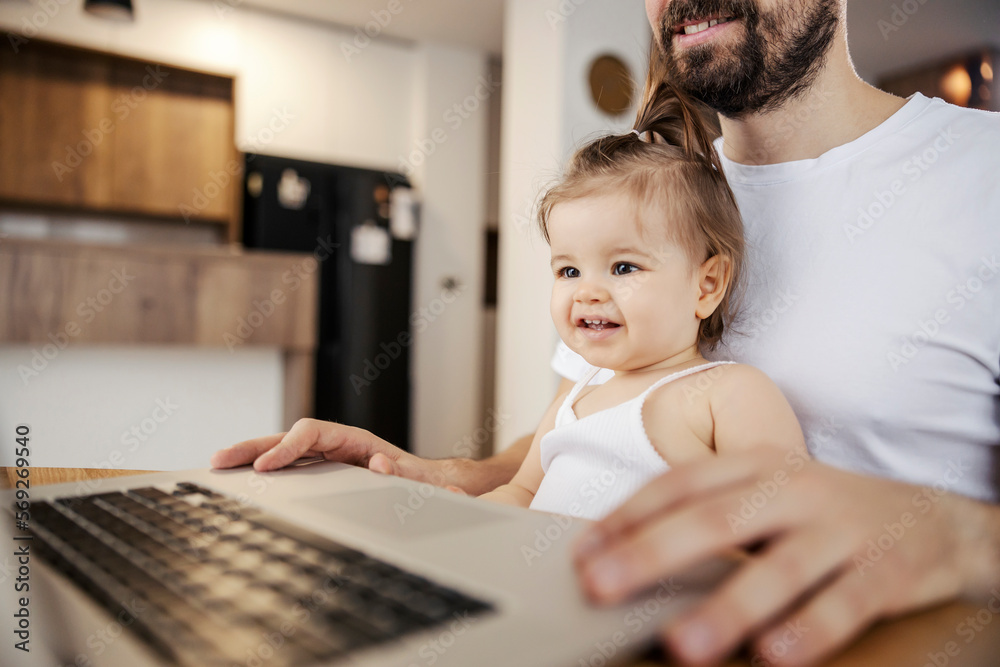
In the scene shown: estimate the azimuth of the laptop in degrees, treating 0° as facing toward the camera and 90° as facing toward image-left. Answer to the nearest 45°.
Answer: approximately 225°

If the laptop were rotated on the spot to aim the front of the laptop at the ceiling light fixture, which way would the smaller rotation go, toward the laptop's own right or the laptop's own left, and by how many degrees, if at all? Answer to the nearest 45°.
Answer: approximately 45° to the laptop's own left

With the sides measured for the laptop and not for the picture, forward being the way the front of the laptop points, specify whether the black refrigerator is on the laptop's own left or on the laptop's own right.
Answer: on the laptop's own left

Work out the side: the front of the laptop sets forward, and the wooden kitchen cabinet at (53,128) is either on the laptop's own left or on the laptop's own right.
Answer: on the laptop's own left

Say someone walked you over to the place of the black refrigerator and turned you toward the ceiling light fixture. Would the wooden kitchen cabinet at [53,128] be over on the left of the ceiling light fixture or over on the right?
right
